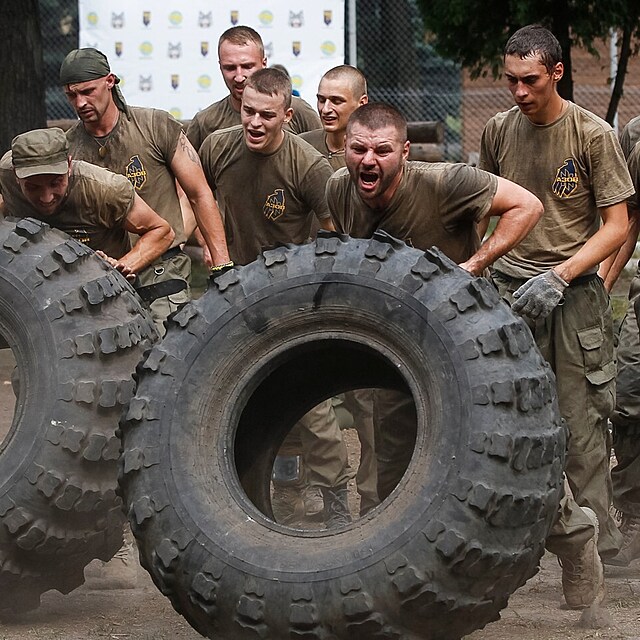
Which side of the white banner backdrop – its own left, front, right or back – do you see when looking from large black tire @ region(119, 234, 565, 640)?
front

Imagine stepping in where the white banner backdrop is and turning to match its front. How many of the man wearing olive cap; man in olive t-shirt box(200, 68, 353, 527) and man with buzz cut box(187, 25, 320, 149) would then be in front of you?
3

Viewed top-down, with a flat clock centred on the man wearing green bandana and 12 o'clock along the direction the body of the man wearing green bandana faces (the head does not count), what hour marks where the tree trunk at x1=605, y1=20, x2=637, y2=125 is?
The tree trunk is roughly at 6 o'clock from the man wearing green bandana.

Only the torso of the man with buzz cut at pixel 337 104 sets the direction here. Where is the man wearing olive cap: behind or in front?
in front

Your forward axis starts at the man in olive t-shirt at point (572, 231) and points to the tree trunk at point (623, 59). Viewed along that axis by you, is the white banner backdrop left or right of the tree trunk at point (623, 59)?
left

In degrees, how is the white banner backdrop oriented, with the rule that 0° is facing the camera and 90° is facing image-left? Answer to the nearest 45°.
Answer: approximately 0°

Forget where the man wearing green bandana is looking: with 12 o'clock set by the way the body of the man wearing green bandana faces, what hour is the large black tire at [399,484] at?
The large black tire is roughly at 10 o'clock from the man wearing green bandana.

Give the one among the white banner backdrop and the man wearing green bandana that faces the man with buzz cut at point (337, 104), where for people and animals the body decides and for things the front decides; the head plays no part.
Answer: the white banner backdrop

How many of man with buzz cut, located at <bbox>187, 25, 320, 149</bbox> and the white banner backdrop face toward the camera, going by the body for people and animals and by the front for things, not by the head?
2

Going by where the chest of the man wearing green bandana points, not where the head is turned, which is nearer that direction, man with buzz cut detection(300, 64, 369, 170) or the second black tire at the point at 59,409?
the second black tire

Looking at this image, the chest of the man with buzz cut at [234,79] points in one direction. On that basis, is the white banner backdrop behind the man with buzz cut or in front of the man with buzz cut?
behind
